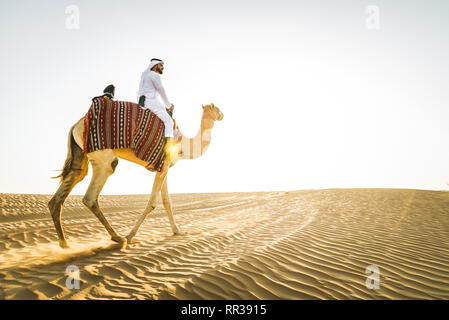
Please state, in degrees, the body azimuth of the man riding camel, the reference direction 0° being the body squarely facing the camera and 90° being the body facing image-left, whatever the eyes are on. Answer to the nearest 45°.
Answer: approximately 270°

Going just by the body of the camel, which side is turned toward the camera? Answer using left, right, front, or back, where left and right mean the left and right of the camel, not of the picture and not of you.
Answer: right
